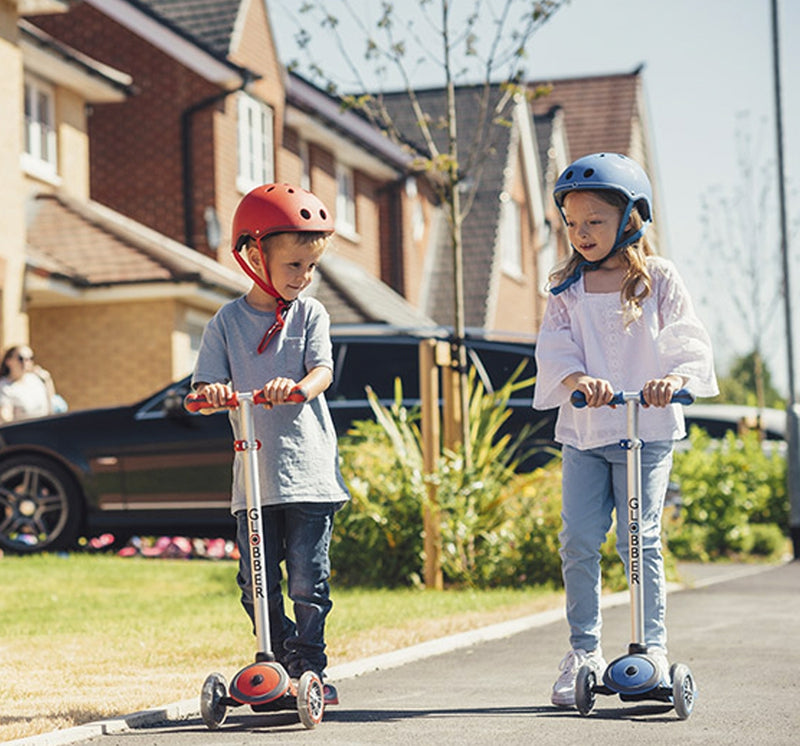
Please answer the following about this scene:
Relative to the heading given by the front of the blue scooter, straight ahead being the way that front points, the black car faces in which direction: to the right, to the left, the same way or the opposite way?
to the right

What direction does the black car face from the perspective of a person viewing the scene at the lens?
facing to the left of the viewer

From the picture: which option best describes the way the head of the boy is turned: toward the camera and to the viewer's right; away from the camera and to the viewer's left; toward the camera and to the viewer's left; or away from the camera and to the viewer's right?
toward the camera and to the viewer's right

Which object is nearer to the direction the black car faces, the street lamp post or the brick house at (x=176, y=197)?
the brick house

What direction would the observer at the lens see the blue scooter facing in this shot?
facing the viewer

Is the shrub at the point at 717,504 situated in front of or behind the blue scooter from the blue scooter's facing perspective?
behind

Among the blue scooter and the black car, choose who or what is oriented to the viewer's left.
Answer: the black car

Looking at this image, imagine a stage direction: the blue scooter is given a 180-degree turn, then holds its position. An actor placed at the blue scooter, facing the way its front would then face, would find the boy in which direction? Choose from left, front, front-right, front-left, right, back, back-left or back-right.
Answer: left

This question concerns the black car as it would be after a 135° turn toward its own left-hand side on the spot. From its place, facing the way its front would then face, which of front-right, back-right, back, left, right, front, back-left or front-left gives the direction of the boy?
front-right

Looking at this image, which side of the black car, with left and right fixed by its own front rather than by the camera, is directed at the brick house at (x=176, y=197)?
right

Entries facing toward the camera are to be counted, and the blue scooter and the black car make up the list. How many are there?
1

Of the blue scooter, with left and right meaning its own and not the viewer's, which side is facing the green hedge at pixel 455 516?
back

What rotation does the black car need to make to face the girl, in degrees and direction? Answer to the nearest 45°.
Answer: approximately 90° to its left

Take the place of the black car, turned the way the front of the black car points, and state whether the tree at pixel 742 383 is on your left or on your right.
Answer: on your right

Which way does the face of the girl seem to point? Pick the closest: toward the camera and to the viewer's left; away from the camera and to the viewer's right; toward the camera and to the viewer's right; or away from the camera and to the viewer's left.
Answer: toward the camera and to the viewer's left
